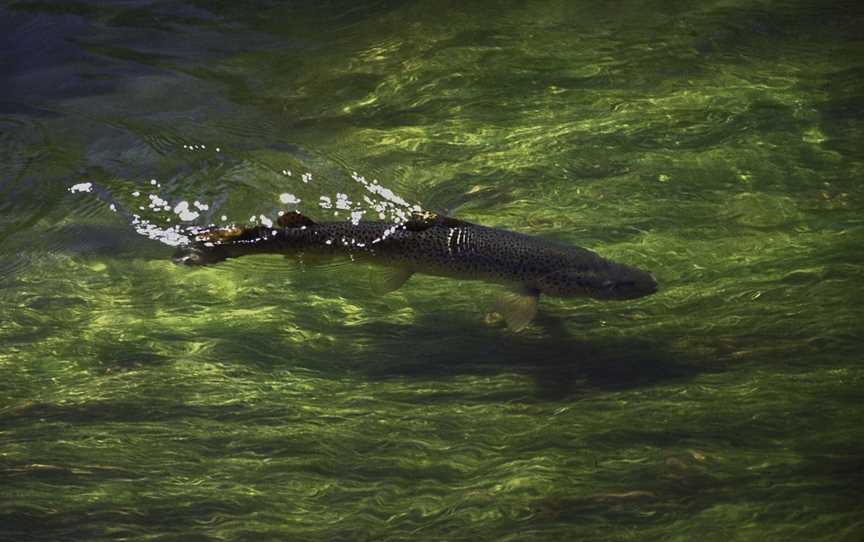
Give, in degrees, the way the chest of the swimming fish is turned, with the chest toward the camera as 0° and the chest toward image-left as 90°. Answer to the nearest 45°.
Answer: approximately 270°
